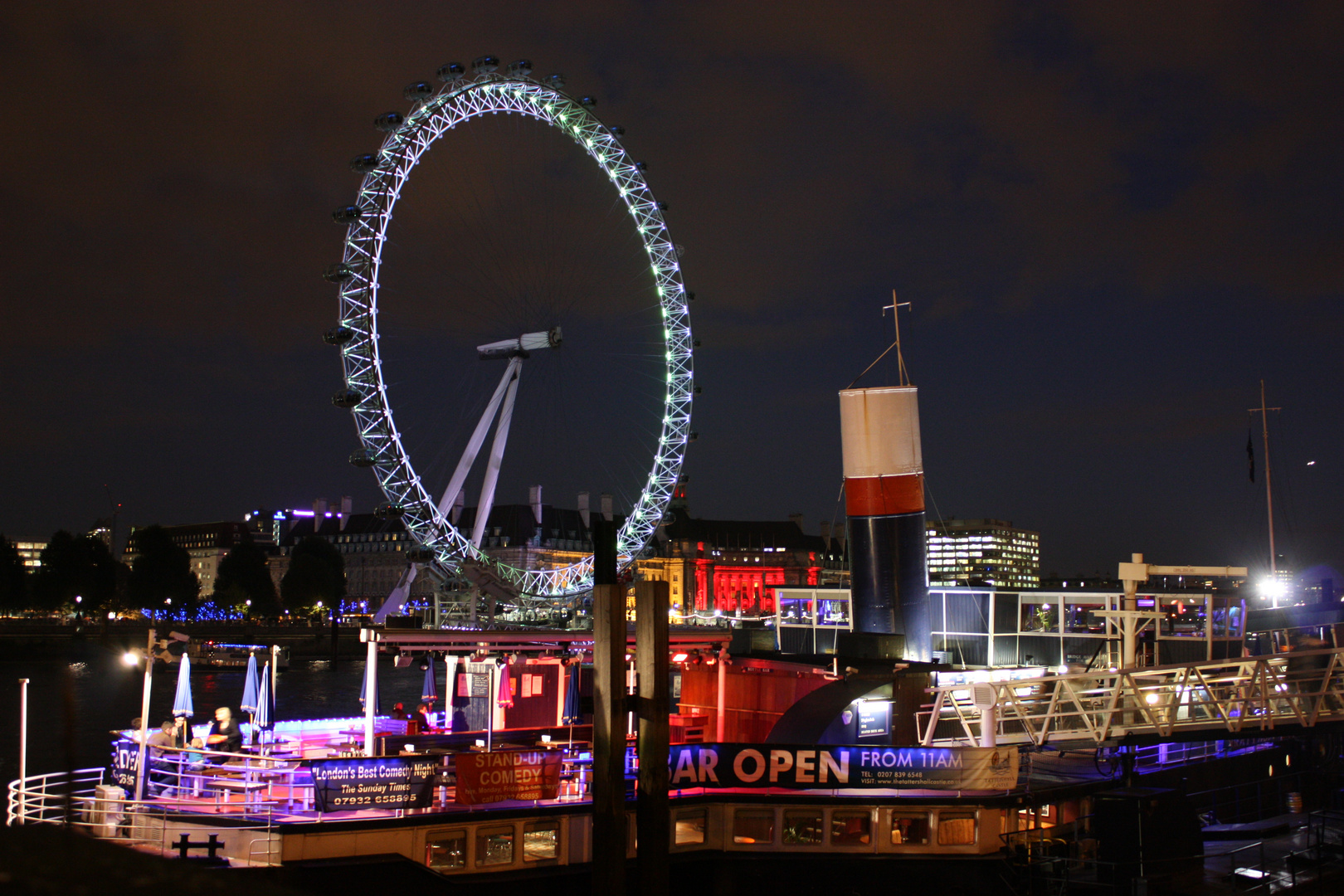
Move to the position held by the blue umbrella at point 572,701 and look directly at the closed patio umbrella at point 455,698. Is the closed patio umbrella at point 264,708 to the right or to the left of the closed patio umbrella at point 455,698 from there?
left

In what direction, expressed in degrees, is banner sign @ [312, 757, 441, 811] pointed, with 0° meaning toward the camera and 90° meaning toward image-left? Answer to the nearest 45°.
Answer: approximately 0°

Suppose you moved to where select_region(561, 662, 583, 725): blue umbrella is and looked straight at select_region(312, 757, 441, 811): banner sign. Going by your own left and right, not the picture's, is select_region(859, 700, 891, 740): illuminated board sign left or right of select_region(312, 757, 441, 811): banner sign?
left

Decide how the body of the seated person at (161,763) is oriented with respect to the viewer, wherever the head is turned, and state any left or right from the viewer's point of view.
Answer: facing to the right of the viewer

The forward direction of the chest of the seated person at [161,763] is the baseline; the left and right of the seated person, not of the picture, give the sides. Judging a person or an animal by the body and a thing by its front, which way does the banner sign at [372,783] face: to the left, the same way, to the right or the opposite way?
to the right

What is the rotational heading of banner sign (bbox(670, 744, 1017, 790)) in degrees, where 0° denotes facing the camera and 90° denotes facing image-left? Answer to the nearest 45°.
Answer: approximately 0°

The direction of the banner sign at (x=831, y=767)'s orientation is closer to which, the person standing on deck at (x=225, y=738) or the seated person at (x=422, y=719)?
the person standing on deck
